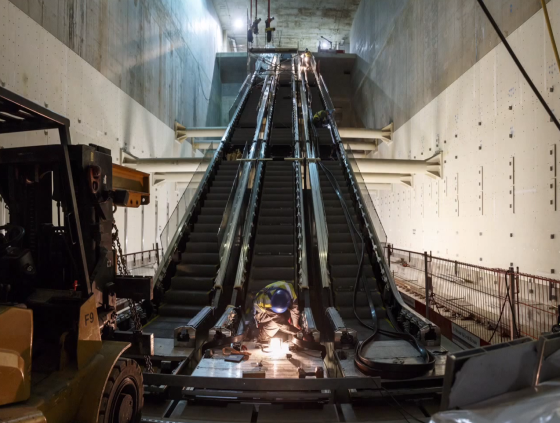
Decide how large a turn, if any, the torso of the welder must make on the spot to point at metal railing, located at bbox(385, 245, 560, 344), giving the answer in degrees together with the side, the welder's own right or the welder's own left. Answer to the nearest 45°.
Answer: approximately 90° to the welder's own left

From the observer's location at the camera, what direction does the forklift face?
facing away from the viewer and to the right of the viewer

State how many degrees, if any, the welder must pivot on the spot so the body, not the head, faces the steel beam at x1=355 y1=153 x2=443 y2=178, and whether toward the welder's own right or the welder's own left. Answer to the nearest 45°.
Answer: approximately 135° to the welder's own left

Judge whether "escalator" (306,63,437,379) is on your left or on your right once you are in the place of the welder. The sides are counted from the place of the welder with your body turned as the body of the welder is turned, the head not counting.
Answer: on your left

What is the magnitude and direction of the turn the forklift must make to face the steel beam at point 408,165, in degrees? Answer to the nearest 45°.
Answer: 0° — it already faces it

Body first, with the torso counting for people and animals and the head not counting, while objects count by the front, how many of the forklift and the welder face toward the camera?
1

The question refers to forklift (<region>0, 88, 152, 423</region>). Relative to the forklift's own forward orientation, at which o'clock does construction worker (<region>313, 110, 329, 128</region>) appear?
The construction worker is roughly at 12 o'clock from the forklift.

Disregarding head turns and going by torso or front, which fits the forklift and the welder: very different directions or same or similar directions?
very different directions
